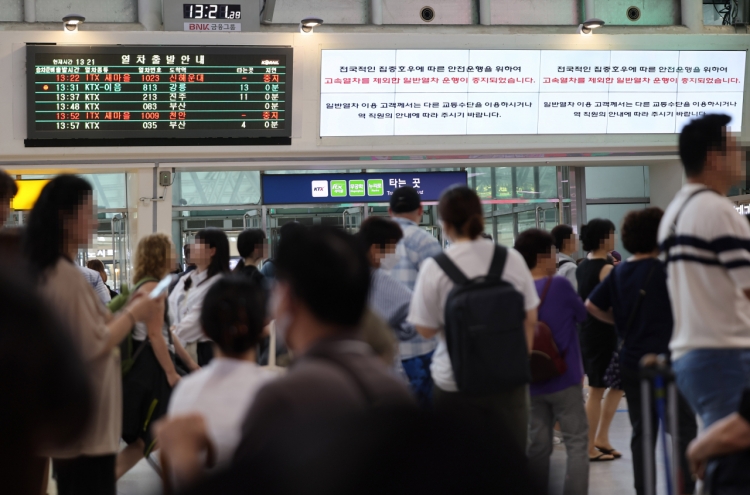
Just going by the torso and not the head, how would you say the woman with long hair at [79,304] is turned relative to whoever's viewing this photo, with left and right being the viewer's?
facing to the right of the viewer

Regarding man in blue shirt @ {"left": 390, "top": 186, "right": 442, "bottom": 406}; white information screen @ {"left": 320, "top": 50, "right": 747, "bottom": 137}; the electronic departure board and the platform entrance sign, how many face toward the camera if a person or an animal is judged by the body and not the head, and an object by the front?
3

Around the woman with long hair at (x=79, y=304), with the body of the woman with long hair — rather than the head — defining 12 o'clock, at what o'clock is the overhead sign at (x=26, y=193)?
The overhead sign is roughly at 9 o'clock from the woman with long hair.

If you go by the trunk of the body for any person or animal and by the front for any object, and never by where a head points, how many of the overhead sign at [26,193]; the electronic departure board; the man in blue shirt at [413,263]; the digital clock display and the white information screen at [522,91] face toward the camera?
4

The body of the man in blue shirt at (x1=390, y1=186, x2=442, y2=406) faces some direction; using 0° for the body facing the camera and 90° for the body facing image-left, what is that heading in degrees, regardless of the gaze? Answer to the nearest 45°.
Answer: approximately 180°

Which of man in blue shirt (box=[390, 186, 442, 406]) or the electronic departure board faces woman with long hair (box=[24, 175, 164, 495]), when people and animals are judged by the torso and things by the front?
the electronic departure board
